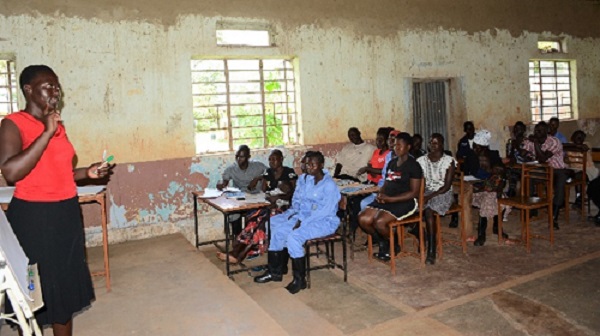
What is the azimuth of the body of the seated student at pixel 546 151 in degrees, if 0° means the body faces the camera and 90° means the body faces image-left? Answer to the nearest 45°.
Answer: approximately 45°

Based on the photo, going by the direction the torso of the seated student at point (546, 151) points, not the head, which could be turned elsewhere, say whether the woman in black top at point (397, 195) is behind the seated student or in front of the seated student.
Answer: in front

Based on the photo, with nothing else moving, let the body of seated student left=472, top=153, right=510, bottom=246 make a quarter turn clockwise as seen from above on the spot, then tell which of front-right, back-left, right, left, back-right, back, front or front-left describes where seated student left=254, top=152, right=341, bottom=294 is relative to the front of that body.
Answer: left

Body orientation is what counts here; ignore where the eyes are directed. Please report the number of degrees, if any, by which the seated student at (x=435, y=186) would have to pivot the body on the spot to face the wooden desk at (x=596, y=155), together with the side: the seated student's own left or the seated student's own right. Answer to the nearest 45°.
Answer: approximately 180°

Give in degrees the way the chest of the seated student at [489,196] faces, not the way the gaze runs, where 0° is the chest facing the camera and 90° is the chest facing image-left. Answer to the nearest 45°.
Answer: approximately 45°

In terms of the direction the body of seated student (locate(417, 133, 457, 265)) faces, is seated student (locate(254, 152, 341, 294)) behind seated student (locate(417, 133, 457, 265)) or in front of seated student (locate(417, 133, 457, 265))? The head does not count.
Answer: in front

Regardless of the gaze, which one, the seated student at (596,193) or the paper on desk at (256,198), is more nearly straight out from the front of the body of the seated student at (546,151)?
the paper on desk

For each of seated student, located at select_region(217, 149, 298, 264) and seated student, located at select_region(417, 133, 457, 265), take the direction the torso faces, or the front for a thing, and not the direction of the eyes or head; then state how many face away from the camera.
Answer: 0

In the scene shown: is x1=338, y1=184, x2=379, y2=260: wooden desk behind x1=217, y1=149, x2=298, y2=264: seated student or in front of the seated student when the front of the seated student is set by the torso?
behind

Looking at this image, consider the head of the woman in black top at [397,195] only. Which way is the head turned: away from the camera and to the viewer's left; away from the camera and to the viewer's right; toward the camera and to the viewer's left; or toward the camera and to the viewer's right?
toward the camera and to the viewer's left

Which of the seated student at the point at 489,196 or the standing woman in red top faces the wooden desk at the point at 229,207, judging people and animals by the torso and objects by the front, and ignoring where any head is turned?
the seated student

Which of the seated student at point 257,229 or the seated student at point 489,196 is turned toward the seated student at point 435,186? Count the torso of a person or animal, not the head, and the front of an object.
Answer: the seated student at point 489,196

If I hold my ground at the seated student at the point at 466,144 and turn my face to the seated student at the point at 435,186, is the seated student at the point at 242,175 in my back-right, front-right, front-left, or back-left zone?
front-right

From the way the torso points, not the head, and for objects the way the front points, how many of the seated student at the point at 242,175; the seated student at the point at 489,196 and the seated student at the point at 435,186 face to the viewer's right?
0

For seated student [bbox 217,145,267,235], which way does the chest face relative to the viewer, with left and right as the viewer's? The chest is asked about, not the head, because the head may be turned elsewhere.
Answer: facing the viewer and to the left of the viewer

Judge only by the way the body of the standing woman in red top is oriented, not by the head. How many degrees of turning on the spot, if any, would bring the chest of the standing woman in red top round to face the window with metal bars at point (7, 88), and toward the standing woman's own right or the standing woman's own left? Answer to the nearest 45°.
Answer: approximately 135° to the standing woman's own left
